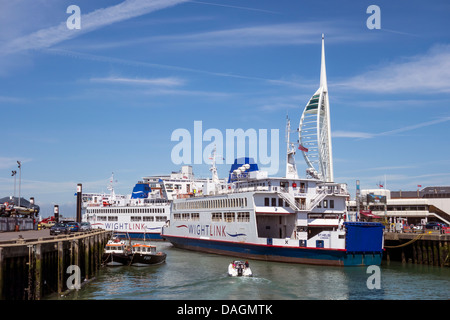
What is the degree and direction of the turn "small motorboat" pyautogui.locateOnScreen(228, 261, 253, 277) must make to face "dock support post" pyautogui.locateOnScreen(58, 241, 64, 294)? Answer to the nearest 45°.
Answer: approximately 135° to its left

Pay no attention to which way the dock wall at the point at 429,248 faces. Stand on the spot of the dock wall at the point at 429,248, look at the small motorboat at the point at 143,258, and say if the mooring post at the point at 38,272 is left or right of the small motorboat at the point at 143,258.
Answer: left

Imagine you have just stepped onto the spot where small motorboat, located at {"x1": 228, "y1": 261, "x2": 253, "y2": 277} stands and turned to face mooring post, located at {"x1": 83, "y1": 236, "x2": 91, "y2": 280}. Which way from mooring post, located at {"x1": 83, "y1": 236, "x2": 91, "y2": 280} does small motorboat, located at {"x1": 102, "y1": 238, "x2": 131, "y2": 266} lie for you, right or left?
right

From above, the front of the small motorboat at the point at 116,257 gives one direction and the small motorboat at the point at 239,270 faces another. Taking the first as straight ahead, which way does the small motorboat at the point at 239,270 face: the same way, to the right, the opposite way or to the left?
the opposite way

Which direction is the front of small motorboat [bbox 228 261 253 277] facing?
away from the camera

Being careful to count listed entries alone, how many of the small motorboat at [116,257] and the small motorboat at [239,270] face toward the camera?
1

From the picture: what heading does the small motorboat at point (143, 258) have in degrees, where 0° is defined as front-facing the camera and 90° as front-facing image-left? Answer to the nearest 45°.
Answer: approximately 315°
